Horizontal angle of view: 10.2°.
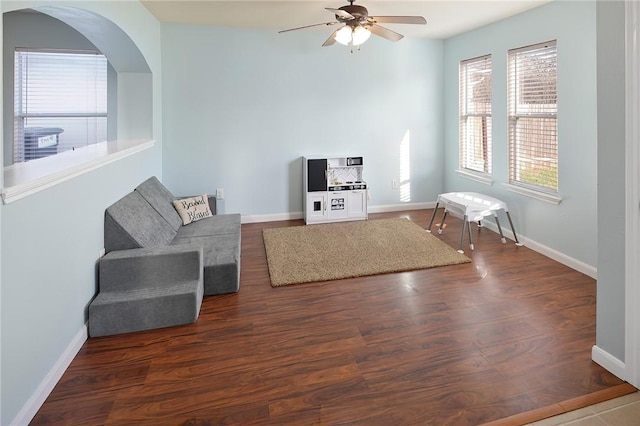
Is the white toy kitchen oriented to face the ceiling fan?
yes

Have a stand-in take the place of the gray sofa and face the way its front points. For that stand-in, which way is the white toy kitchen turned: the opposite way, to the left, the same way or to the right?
to the right

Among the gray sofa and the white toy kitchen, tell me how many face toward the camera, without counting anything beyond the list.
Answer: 1

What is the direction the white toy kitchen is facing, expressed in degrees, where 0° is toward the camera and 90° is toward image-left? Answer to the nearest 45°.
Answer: approximately 0°

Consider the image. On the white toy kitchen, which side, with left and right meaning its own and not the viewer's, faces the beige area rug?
front

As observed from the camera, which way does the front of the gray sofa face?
facing to the right of the viewer
